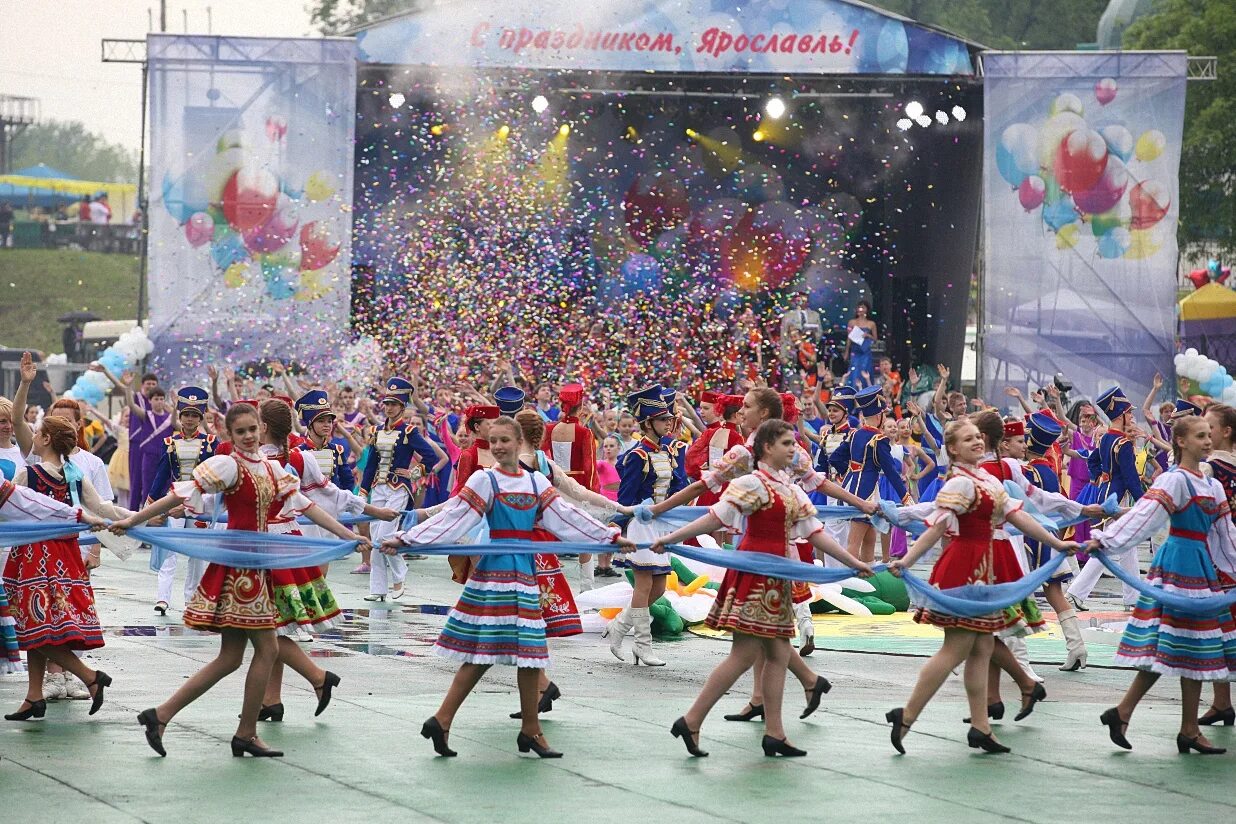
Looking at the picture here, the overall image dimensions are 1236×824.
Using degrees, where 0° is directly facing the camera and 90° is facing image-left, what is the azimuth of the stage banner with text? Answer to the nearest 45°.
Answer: approximately 0°

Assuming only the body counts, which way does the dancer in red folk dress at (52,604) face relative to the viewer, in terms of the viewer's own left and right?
facing away from the viewer and to the left of the viewer

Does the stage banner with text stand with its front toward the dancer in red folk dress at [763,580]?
yes

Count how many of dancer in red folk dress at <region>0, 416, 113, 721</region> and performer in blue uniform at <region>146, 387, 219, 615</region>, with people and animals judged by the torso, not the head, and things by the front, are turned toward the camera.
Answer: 1

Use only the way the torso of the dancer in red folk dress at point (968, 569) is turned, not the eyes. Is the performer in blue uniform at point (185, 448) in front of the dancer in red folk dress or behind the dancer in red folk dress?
behind

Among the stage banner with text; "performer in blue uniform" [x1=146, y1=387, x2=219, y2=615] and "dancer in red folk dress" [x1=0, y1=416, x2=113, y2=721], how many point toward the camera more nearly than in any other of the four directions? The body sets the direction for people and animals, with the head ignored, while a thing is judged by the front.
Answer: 2

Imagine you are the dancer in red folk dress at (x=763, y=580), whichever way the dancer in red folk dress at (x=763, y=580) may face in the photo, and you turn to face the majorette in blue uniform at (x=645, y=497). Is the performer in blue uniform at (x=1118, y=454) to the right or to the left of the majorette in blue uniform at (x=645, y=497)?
right

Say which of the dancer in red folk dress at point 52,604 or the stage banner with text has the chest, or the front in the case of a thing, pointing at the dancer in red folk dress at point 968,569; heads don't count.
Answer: the stage banner with text

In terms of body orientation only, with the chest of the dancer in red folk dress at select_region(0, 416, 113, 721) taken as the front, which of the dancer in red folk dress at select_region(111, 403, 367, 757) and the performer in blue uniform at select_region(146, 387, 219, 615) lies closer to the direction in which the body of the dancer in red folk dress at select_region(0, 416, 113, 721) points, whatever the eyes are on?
the performer in blue uniform

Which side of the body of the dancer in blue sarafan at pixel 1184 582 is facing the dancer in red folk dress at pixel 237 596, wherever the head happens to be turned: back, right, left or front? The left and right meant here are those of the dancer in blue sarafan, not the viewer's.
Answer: right

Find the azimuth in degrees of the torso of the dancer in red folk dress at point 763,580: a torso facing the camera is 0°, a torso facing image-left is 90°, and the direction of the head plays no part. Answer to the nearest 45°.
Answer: approximately 315°
